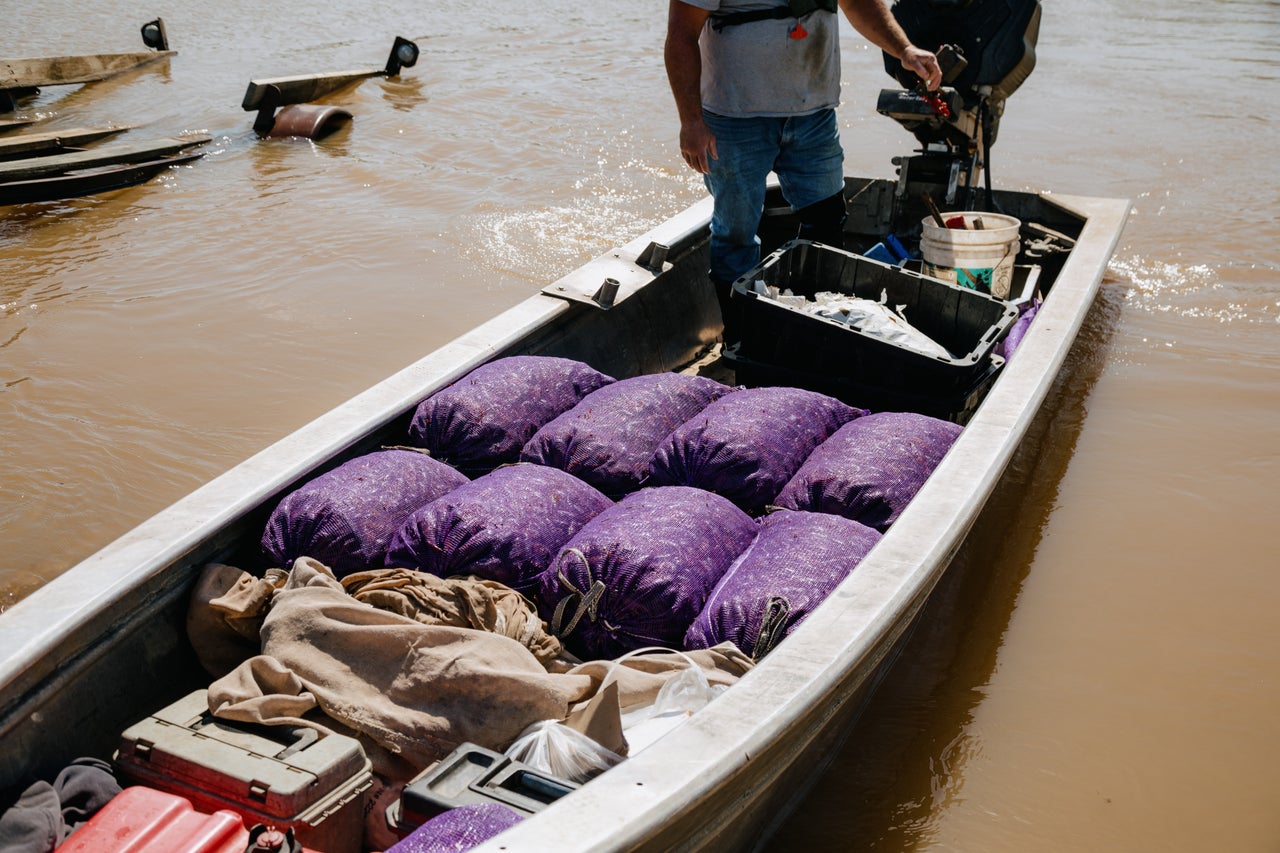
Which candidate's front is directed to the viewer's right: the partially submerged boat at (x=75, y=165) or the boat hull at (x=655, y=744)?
the partially submerged boat

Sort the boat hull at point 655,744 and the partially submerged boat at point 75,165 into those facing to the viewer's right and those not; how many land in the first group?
1

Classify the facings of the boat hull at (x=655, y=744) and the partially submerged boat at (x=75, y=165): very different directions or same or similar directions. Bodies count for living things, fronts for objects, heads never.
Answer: very different directions

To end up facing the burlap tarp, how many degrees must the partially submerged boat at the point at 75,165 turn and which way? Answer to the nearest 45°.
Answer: approximately 90° to its right

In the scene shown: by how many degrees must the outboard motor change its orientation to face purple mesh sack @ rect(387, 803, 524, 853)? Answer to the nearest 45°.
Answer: approximately 45° to its left

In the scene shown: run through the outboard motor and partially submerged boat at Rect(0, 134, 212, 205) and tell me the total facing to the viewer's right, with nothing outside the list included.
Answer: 1

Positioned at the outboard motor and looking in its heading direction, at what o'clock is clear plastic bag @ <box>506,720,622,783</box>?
The clear plastic bag is roughly at 11 o'clock from the outboard motor.

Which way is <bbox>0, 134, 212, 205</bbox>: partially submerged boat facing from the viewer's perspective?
to the viewer's right

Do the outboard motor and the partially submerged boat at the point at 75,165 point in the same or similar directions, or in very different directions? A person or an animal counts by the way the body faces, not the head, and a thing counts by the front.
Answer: very different directions

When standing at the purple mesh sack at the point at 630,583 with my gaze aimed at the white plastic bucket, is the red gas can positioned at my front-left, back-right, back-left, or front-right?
back-left

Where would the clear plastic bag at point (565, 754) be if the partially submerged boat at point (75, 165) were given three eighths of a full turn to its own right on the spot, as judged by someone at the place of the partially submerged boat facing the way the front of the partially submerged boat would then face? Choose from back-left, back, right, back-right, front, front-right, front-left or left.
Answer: front-left
